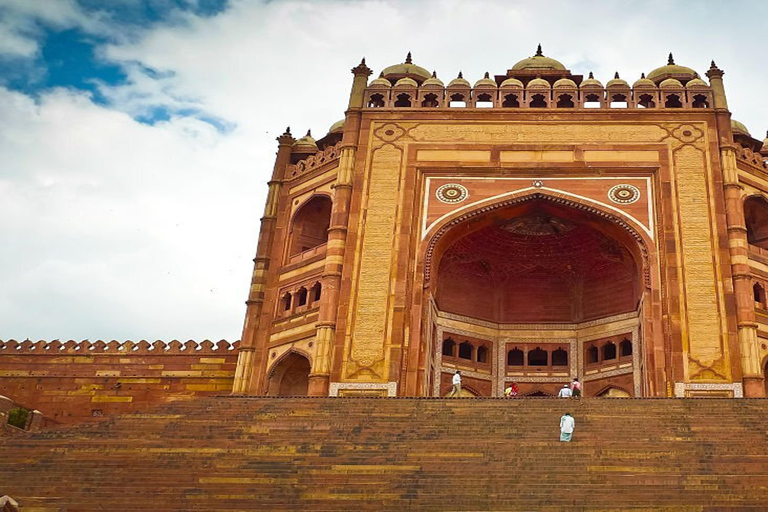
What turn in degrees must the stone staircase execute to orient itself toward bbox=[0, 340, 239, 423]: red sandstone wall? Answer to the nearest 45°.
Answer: approximately 135° to its right

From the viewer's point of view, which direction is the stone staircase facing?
toward the camera
